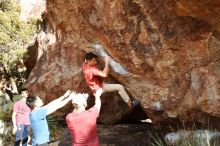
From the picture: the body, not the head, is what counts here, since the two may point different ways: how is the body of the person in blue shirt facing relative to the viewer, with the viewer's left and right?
facing to the right of the viewer

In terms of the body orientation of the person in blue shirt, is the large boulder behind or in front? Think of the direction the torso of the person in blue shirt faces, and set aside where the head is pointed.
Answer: in front
